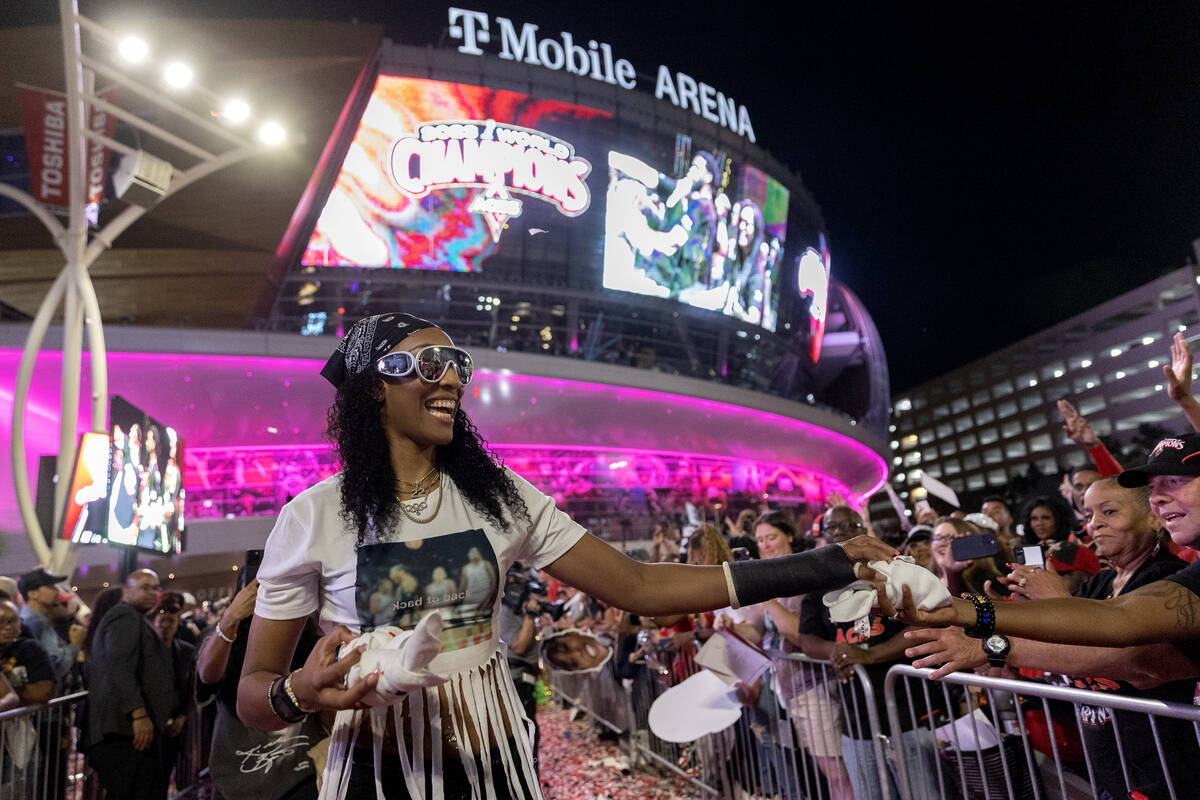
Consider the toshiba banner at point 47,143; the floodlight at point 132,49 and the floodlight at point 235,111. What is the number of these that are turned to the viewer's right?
0

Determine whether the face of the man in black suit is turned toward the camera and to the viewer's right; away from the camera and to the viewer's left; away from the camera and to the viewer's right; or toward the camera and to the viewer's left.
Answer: toward the camera and to the viewer's right

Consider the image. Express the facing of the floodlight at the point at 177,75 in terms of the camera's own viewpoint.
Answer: facing the viewer

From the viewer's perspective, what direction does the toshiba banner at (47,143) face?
toward the camera

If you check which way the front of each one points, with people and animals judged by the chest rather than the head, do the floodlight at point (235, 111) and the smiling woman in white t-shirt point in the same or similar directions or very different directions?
same or similar directions

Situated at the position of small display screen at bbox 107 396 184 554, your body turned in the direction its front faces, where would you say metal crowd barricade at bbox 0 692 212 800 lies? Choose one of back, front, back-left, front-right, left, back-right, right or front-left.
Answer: front-right

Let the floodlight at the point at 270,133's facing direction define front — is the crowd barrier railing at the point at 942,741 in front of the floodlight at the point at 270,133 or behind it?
in front

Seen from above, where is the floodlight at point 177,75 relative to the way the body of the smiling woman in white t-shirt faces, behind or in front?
behind

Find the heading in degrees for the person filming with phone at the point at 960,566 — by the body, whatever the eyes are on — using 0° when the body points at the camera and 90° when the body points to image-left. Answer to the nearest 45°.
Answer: approximately 45°

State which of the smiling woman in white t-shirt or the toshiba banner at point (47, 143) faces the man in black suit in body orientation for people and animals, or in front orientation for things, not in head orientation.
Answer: the toshiba banner
